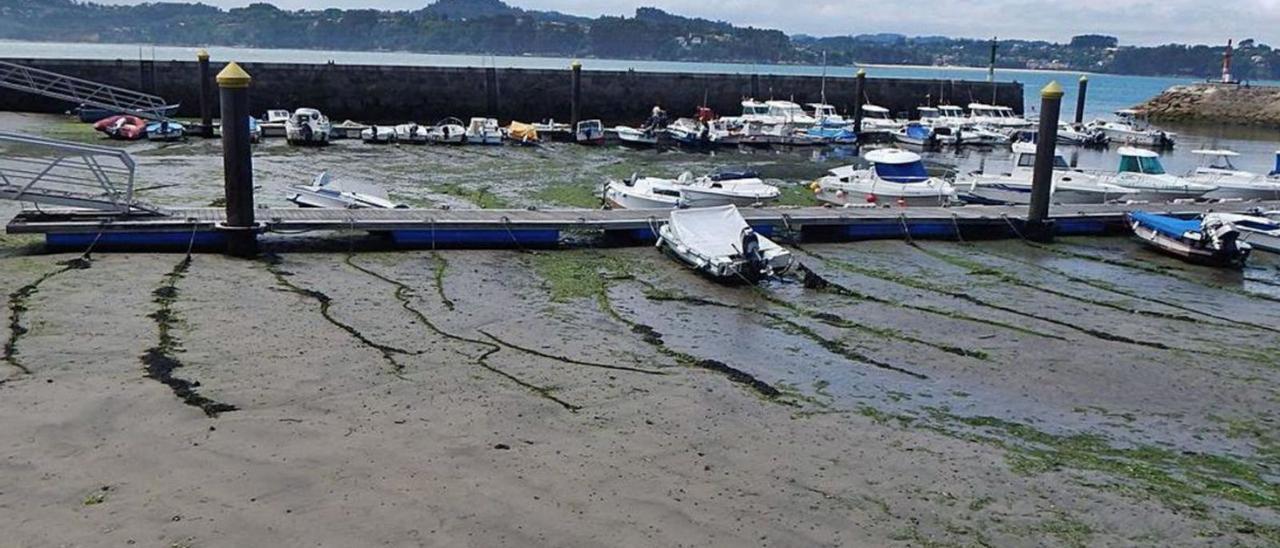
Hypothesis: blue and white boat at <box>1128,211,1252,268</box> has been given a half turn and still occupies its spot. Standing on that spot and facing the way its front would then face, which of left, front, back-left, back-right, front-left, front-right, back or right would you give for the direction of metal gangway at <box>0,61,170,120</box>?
back-right

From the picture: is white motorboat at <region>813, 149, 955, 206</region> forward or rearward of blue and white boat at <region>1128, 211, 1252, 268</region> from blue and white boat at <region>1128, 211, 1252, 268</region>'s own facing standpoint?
forward

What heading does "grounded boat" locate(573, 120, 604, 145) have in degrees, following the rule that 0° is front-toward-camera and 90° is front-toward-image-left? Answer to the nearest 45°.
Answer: approximately 180°

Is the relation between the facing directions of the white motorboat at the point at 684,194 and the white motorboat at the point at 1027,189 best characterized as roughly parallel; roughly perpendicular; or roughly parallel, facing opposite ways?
roughly parallel

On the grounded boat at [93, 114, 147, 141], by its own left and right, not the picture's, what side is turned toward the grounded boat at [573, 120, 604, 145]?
back

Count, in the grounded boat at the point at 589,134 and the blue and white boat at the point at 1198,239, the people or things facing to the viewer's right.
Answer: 0

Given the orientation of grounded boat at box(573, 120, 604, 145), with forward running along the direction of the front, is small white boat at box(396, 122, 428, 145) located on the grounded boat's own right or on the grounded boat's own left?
on the grounded boat's own left

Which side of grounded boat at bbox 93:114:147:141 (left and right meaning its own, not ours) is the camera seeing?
left

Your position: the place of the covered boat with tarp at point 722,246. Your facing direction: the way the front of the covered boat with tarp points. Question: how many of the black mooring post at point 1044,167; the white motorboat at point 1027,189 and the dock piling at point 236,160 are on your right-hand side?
2

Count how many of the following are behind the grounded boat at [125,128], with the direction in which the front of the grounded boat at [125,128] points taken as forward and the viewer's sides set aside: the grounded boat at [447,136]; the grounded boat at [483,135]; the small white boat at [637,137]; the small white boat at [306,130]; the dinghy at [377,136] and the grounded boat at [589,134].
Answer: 6

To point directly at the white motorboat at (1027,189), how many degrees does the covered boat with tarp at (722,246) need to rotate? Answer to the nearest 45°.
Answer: approximately 90° to its right

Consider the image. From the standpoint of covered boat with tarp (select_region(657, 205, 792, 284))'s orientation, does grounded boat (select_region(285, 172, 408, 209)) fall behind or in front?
in front

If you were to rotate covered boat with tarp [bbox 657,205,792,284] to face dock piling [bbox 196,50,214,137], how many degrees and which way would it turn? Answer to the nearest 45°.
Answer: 0° — it already faces it

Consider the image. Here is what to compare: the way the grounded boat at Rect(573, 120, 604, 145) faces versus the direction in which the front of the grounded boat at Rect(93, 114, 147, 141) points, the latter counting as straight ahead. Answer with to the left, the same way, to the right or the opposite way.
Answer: to the right
